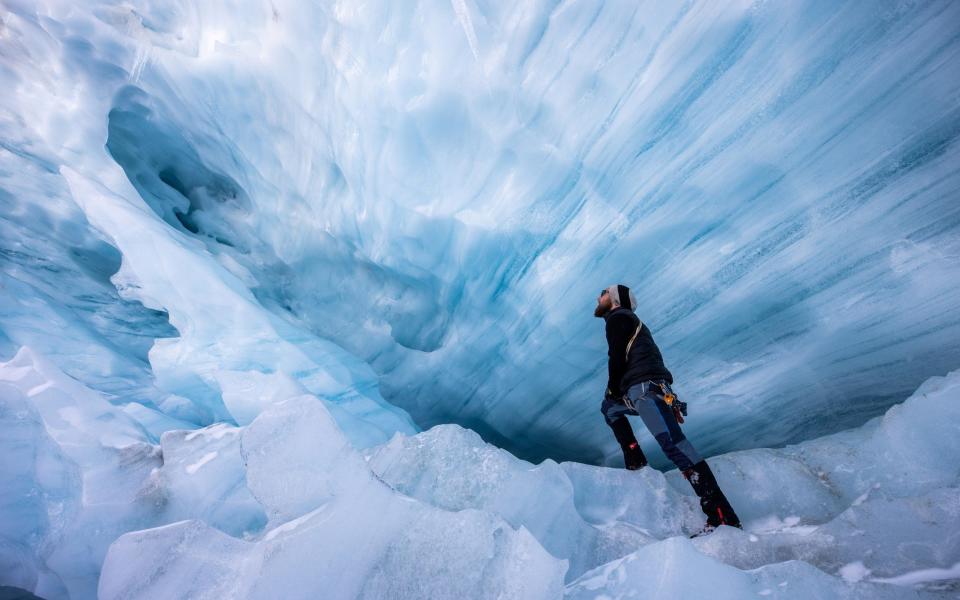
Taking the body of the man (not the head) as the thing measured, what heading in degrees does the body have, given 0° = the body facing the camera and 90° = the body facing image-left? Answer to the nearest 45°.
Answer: approximately 90°

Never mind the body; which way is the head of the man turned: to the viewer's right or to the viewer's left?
to the viewer's left
